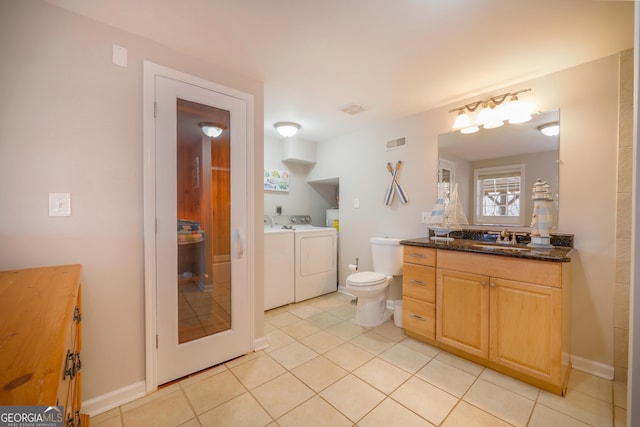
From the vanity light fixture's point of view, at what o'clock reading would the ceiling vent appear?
The ceiling vent is roughly at 1 o'clock from the vanity light fixture.

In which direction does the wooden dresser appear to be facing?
to the viewer's right

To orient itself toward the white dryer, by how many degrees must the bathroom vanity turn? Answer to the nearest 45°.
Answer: approximately 45° to its right

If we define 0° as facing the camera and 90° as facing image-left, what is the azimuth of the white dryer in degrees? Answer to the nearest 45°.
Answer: approximately 315°

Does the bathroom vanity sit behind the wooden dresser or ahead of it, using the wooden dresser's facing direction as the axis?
ahead

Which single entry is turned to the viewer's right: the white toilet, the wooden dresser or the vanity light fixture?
the wooden dresser

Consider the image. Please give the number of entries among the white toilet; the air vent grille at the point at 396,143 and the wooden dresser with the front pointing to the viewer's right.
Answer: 1

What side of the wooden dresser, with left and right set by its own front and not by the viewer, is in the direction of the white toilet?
front

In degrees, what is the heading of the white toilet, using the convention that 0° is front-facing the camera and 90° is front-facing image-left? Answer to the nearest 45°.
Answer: approximately 45°
